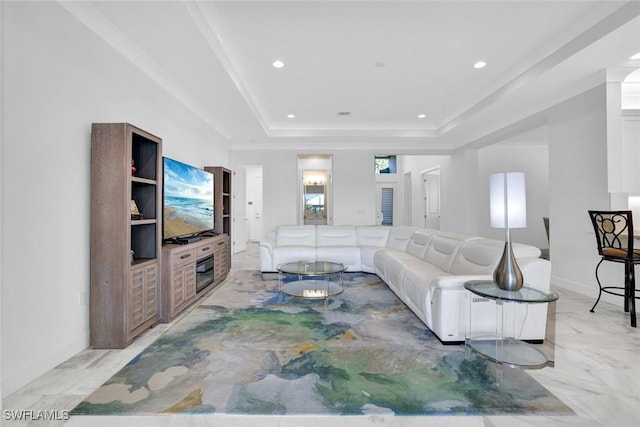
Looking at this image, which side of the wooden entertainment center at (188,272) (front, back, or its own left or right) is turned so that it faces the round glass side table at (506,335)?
front

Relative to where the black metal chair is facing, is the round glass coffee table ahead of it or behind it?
behind

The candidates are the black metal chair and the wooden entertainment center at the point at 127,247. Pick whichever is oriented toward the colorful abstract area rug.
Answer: the wooden entertainment center

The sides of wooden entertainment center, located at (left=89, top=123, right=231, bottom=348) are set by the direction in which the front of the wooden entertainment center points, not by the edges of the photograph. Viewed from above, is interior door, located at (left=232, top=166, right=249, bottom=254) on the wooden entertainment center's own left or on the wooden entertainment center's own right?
on the wooden entertainment center's own left

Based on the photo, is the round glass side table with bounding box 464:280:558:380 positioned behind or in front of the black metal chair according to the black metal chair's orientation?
behind

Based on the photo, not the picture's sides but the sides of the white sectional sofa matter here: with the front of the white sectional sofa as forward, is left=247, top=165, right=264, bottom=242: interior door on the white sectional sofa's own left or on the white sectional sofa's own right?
on the white sectional sofa's own right

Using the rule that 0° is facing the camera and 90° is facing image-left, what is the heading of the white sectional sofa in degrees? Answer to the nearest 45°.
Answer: approximately 45°

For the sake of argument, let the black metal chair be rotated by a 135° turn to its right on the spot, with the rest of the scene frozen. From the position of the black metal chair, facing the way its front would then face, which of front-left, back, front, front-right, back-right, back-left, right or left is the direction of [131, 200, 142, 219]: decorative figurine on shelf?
front-right

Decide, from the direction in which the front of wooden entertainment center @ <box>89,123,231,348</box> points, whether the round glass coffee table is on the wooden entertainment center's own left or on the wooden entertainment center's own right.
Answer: on the wooden entertainment center's own left

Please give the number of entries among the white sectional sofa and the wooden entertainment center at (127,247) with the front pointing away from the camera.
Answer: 0

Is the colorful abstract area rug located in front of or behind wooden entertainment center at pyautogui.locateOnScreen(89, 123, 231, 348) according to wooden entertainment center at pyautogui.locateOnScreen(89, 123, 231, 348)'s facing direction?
in front

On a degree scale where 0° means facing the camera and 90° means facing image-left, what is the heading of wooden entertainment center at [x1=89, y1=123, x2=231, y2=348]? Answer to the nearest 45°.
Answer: approximately 315°

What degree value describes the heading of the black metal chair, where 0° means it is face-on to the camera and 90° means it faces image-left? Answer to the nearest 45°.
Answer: approximately 225°
